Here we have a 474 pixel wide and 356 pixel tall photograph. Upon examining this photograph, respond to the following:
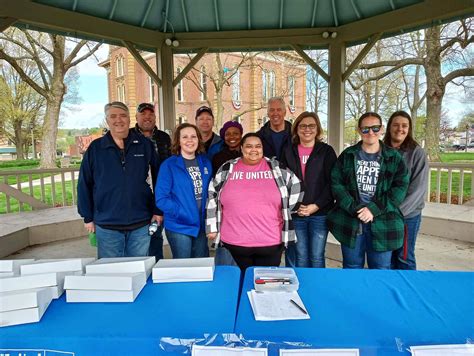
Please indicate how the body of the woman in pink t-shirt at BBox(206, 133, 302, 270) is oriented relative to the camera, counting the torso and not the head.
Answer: toward the camera

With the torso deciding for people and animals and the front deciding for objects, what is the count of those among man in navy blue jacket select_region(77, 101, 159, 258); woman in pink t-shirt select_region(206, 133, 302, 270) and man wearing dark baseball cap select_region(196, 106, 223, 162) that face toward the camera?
3

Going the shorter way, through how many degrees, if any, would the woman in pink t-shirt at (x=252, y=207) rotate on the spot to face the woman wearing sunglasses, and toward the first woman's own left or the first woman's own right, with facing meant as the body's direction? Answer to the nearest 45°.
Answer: approximately 90° to the first woman's own left

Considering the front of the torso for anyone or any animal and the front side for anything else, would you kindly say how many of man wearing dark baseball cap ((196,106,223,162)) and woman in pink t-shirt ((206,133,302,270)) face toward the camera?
2

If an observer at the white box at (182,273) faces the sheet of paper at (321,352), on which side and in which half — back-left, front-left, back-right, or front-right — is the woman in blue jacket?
back-left

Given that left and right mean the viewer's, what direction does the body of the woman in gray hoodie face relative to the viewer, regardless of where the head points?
facing the viewer and to the left of the viewer

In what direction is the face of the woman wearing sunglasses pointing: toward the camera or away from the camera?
toward the camera

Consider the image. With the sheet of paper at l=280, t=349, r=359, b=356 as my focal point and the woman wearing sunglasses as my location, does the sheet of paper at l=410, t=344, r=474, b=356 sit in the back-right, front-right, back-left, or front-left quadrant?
front-left

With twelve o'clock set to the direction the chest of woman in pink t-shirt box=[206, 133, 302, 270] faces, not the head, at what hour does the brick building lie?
The brick building is roughly at 6 o'clock from the woman in pink t-shirt.

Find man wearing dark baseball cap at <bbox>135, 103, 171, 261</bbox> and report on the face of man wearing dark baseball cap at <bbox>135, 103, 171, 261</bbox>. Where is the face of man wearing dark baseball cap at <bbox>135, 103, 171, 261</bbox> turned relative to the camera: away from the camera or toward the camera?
toward the camera

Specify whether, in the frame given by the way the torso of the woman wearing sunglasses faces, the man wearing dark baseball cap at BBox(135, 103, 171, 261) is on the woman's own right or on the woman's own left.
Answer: on the woman's own right

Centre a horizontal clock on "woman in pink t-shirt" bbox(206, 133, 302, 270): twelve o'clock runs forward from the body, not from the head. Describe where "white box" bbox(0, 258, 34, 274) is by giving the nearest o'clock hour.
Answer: The white box is roughly at 2 o'clock from the woman in pink t-shirt.

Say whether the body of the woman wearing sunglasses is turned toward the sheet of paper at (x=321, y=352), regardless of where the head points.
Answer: yes

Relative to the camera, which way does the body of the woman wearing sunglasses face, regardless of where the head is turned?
toward the camera

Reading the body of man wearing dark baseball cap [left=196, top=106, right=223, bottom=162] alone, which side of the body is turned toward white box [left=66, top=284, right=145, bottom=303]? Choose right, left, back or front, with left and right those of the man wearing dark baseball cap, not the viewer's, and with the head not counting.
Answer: front

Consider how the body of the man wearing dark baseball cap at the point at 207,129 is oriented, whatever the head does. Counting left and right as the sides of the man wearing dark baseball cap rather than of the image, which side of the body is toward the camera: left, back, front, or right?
front
